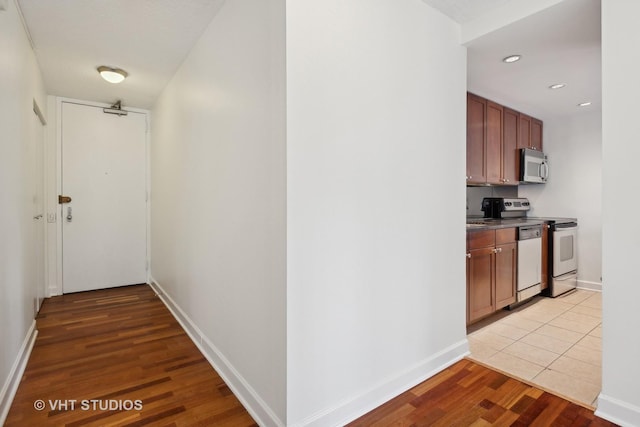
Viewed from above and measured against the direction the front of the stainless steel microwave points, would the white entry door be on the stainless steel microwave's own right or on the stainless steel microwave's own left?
on the stainless steel microwave's own right

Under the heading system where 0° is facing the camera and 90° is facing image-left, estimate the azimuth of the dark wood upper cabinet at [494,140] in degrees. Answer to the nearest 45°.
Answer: approximately 315°

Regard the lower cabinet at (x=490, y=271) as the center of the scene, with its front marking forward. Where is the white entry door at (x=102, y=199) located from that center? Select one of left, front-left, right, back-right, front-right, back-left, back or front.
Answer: back-right

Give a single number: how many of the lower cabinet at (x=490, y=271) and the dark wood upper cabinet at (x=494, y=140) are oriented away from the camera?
0

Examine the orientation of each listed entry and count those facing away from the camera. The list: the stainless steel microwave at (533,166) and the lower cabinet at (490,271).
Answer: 0

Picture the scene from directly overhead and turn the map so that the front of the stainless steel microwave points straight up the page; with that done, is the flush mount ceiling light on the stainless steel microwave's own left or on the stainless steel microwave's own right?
on the stainless steel microwave's own right

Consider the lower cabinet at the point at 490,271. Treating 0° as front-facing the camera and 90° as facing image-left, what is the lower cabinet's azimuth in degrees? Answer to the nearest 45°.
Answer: approximately 315°

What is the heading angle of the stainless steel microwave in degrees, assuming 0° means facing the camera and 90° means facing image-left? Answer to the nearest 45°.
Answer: approximately 315°

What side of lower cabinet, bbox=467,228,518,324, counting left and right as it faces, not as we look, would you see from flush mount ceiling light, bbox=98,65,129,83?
right
